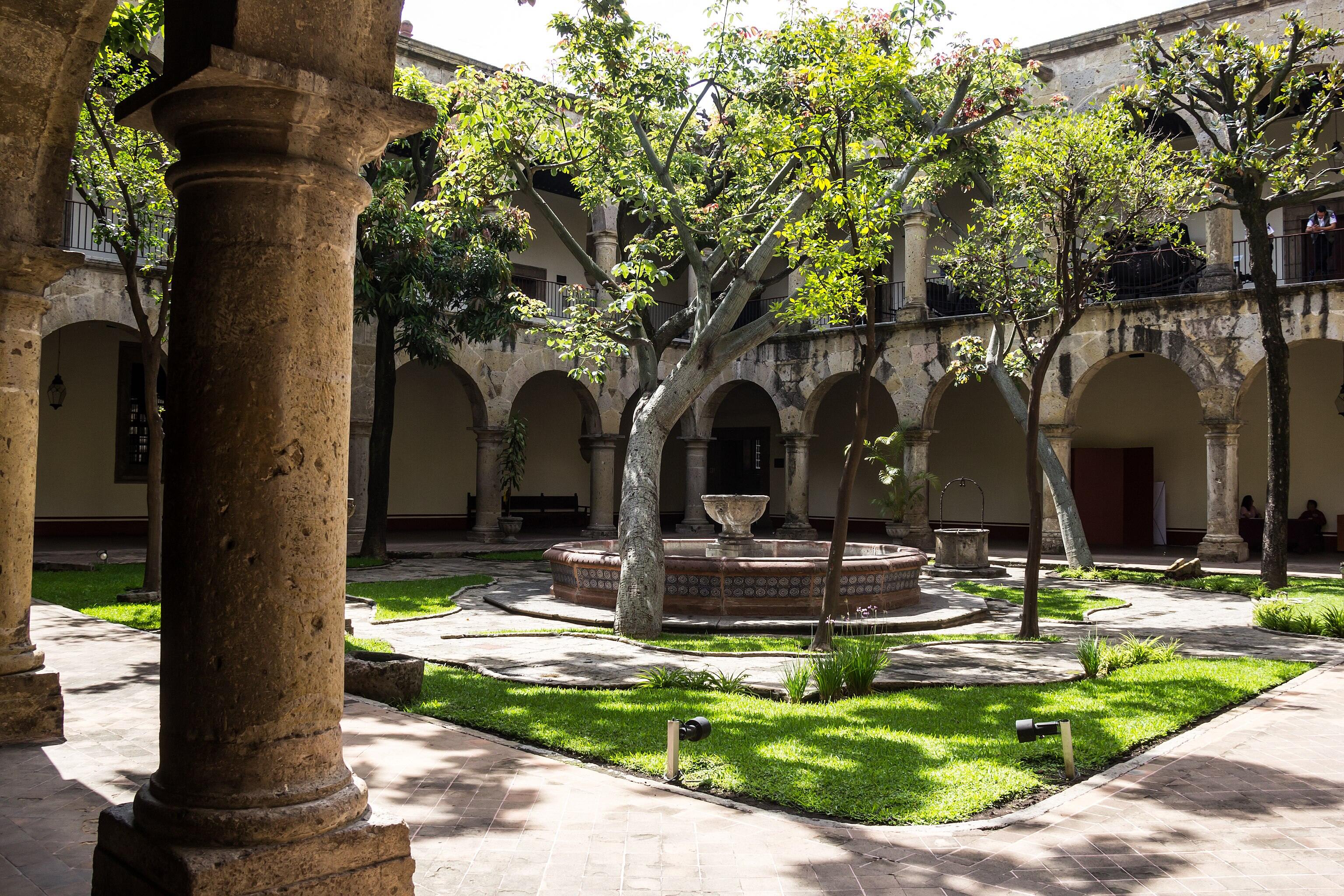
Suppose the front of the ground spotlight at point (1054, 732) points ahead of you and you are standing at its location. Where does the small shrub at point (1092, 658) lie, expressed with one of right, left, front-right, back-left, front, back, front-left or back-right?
right

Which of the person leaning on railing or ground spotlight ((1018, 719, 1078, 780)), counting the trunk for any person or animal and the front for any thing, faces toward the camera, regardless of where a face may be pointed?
the person leaning on railing

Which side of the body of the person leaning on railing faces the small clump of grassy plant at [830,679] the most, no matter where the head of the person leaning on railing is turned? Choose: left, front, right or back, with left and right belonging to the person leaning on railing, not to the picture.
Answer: front

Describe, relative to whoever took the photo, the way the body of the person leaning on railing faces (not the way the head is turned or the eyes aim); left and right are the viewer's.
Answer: facing the viewer

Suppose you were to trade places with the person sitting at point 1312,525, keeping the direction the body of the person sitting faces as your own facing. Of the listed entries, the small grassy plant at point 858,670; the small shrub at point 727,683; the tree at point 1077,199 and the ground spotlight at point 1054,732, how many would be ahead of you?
4

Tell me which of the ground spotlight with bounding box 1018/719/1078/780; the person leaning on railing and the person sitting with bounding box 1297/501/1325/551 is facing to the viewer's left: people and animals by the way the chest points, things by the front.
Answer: the ground spotlight

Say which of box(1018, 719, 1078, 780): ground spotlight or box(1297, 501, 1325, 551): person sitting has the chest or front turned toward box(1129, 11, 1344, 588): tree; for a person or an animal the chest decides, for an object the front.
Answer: the person sitting

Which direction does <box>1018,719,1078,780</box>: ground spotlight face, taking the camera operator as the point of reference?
facing to the left of the viewer

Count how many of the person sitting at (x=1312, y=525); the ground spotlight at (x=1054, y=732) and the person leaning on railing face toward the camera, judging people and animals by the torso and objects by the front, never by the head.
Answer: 2

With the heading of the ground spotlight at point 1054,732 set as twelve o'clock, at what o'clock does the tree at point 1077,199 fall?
The tree is roughly at 3 o'clock from the ground spotlight.

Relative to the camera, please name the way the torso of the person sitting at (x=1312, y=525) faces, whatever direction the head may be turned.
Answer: toward the camera

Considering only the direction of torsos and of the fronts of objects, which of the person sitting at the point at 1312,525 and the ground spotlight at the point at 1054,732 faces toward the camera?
the person sitting

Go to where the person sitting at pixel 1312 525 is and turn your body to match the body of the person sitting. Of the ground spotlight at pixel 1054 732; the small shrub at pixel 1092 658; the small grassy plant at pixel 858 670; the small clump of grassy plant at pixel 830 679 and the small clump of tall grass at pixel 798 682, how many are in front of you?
5

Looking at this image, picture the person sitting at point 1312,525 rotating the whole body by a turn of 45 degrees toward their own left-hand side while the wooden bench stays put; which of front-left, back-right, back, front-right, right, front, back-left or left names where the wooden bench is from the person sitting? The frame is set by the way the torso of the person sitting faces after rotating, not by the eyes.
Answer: back-right

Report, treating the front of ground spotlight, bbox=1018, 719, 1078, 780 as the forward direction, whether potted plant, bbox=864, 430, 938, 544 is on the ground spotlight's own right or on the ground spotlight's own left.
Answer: on the ground spotlight's own right

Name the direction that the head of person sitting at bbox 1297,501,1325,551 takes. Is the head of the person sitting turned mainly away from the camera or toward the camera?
toward the camera

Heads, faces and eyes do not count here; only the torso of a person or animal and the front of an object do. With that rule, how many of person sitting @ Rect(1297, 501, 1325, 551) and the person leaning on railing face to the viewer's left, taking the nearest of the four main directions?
0

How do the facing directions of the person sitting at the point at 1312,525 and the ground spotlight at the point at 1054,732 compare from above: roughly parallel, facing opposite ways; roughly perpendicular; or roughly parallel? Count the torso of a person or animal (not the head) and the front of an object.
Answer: roughly perpendicular

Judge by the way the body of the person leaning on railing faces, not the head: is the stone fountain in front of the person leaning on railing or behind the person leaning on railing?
in front
